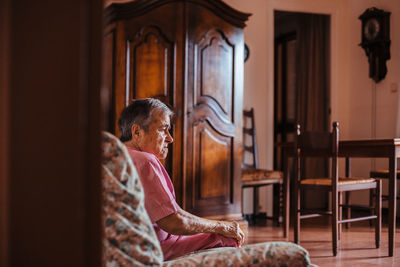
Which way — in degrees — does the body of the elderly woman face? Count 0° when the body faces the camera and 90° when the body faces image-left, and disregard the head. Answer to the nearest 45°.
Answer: approximately 270°

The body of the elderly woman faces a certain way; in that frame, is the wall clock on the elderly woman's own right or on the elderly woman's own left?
on the elderly woman's own left

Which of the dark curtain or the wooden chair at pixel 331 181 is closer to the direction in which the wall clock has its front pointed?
the wooden chair

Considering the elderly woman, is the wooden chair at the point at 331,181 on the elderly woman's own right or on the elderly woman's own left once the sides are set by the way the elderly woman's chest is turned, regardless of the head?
on the elderly woman's own left

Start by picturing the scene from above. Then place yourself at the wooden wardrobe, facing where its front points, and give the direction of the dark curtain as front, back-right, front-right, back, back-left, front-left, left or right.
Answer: back-left

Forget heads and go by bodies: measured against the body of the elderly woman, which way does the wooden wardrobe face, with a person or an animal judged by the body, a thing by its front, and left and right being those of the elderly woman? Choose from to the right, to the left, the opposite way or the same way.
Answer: to the right

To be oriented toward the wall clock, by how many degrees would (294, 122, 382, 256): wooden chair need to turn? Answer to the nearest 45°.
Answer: approximately 45° to its left

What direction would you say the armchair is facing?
to the viewer's right

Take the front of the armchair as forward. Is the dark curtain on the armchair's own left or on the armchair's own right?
on the armchair's own left

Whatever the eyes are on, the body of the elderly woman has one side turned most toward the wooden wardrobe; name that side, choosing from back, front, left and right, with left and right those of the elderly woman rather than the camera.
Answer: left

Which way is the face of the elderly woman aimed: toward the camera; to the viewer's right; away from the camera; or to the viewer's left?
to the viewer's right

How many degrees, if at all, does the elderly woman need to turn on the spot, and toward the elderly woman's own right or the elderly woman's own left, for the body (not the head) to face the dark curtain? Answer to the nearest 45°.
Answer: approximately 90° to the elderly woman's own left

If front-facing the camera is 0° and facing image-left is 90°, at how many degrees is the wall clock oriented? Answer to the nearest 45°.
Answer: approximately 45°
